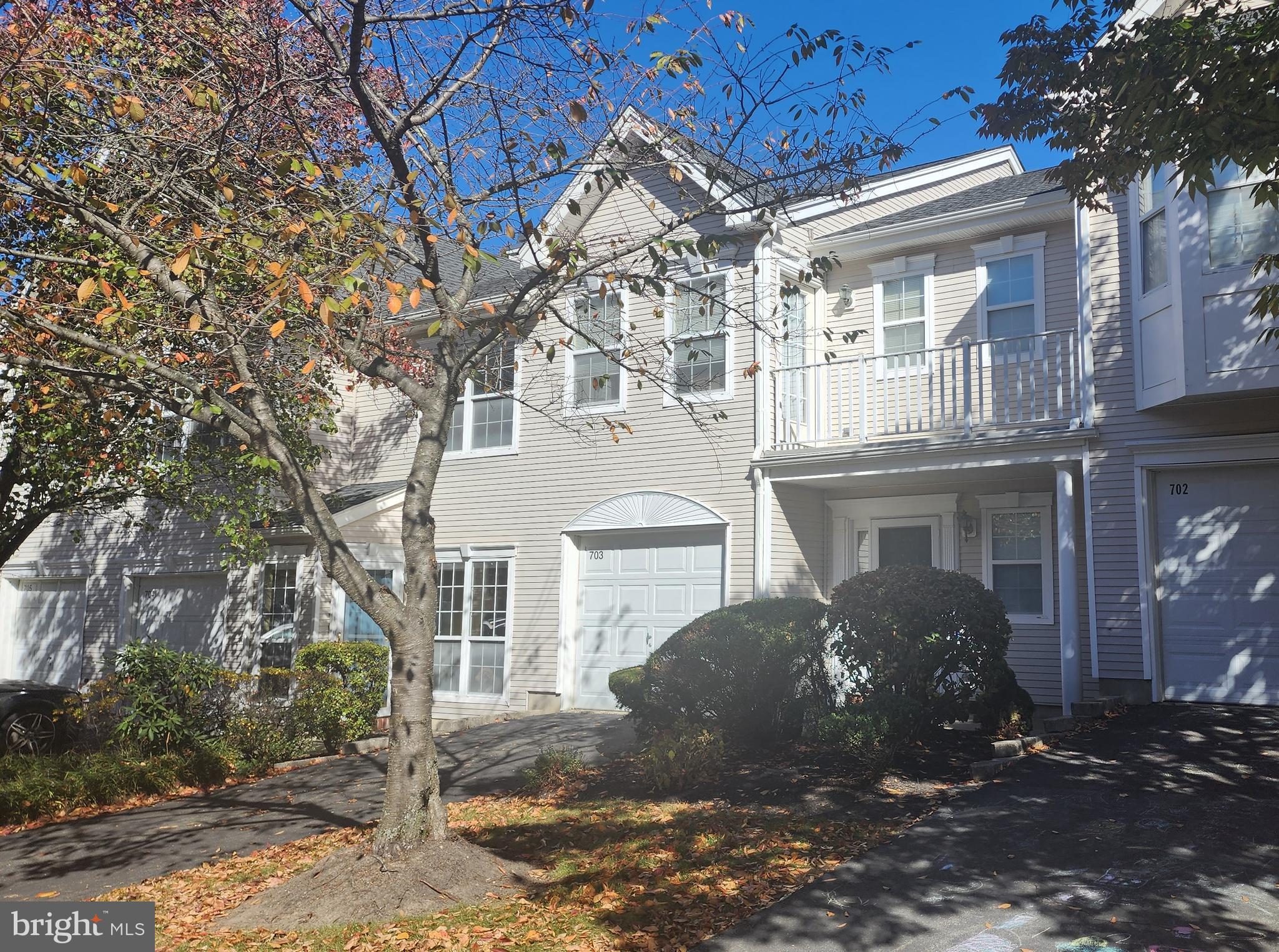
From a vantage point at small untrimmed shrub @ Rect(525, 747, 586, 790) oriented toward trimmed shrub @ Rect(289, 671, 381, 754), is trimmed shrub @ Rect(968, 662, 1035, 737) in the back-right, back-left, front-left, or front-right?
back-right

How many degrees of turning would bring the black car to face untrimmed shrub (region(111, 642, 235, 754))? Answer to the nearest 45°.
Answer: approximately 45° to its right

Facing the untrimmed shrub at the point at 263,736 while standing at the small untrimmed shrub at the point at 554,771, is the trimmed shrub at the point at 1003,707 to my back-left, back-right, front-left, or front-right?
back-right

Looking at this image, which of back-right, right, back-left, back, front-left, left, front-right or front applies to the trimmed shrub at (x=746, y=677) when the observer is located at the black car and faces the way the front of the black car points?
front-right

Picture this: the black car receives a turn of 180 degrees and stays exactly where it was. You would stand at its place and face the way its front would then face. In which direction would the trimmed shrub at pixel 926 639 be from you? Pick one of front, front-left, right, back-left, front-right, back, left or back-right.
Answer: back-left

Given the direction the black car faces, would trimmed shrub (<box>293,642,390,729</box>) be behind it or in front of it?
in front

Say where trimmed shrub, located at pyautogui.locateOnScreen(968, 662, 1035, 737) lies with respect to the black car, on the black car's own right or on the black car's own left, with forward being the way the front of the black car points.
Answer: on the black car's own right

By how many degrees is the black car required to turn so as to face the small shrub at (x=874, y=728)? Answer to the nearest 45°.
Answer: approximately 45° to its right
